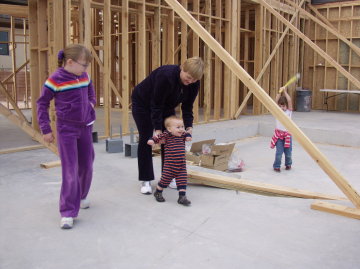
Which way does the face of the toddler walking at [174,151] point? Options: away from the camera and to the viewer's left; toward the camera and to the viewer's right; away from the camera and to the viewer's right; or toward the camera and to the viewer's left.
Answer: toward the camera and to the viewer's right

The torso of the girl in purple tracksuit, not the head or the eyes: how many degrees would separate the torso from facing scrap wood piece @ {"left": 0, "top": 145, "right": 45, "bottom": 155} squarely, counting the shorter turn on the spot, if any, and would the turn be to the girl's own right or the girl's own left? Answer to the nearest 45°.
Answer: approximately 135° to the girl's own left

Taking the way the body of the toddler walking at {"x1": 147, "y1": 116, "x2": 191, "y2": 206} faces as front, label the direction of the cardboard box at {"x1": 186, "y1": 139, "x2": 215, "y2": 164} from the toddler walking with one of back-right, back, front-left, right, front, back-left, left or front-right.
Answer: back-left

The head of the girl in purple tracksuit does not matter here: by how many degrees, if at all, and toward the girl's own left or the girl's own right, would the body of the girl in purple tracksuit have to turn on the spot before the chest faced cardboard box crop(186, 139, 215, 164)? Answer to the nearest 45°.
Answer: approximately 90° to the girl's own left

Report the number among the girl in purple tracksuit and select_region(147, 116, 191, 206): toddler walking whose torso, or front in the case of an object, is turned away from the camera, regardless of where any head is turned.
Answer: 0

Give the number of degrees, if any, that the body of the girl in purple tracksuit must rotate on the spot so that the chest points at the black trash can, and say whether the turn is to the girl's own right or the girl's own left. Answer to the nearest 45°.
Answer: approximately 90° to the girl's own left

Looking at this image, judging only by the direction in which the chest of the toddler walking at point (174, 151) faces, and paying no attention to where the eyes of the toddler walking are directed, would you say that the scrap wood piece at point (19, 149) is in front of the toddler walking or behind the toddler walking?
behind

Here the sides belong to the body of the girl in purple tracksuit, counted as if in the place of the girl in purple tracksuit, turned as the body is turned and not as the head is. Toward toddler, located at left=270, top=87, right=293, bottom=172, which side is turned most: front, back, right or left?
left

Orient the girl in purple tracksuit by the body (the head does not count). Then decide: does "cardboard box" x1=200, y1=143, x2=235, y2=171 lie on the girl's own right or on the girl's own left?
on the girl's own left

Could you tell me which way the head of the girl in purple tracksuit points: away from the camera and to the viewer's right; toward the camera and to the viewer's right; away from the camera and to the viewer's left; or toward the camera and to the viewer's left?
toward the camera and to the viewer's right

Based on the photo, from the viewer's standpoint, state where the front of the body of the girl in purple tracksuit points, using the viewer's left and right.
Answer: facing the viewer and to the right of the viewer
